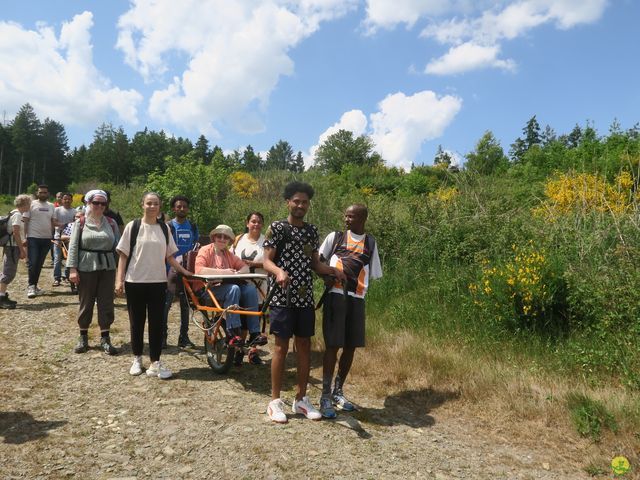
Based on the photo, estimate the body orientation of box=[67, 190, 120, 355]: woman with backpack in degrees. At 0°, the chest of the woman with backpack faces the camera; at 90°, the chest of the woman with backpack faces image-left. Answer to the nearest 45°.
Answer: approximately 0°

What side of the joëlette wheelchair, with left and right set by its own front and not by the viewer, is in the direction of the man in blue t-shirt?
back

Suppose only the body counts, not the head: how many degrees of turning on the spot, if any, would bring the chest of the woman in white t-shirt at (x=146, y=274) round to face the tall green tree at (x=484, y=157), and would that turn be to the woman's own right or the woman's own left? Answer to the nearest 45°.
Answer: approximately 135° to the woman's own left

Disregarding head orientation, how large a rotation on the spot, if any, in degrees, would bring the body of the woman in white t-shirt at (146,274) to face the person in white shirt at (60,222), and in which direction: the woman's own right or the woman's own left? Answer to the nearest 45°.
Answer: approximately 180°
